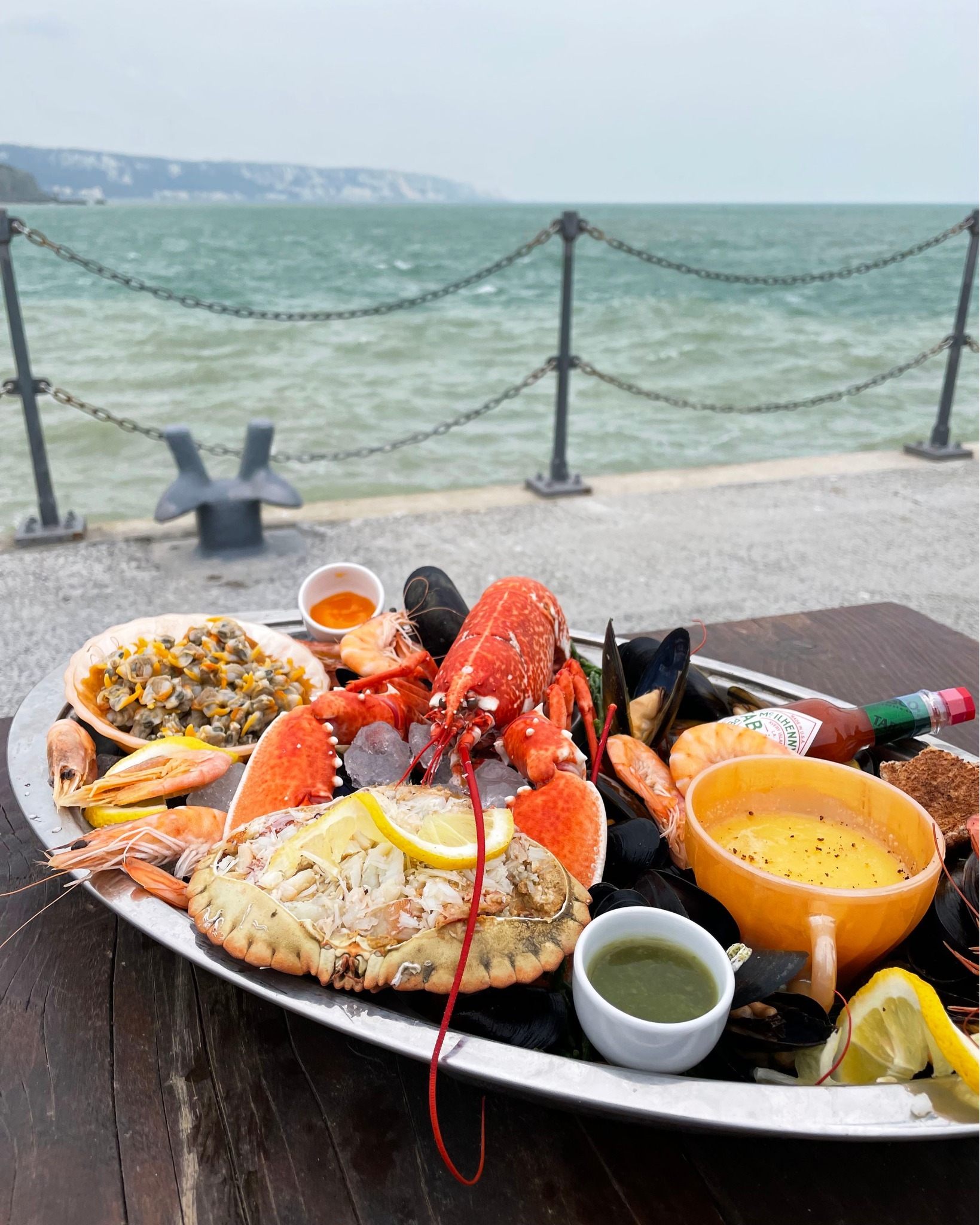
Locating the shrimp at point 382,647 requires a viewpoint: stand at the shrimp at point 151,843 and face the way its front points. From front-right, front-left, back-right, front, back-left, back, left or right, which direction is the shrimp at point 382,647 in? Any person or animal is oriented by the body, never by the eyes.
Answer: back-right

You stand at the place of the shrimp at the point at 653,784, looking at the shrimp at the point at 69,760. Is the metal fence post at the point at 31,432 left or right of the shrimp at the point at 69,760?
right

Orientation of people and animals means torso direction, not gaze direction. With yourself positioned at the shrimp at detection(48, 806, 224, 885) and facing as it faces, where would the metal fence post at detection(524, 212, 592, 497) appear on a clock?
The metal fence post is roughly at 4 o'clock from the shrimp.

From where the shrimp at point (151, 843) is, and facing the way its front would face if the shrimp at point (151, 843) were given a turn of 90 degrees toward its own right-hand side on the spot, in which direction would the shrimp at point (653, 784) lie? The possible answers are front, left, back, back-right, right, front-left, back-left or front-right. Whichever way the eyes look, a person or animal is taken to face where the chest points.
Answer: right

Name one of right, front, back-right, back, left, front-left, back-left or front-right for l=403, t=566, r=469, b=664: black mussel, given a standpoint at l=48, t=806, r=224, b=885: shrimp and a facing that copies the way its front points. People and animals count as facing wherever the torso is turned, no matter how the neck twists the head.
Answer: back-right

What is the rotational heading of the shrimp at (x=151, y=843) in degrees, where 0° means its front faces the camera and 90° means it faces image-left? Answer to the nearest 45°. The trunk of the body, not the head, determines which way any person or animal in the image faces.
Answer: approximately 90°

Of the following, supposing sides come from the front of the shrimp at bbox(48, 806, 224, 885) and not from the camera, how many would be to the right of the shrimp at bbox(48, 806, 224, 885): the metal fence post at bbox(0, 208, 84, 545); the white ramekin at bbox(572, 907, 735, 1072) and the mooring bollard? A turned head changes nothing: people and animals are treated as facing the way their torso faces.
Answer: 2

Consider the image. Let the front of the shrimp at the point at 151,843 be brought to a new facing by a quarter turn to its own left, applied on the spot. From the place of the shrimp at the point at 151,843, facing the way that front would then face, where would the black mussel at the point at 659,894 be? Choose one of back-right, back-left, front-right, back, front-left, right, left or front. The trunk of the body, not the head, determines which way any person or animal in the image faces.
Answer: front-left

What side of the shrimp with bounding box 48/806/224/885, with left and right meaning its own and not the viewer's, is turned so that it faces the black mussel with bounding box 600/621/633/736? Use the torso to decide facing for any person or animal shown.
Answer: back
